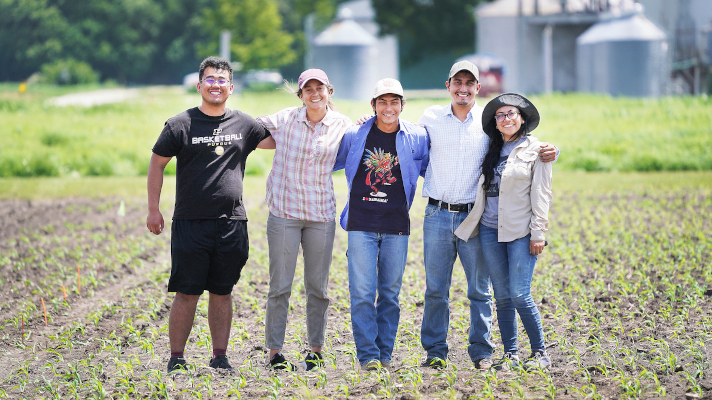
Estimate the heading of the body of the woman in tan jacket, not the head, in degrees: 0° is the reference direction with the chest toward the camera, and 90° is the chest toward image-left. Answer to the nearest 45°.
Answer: approximately 45°

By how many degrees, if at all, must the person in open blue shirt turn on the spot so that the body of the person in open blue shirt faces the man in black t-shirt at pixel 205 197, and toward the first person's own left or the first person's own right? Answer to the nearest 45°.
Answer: approximately 90° to the first person's own right

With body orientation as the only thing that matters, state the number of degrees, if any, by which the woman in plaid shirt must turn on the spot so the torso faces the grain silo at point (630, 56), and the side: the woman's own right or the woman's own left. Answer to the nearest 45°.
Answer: approximately 135° to the woman's own left

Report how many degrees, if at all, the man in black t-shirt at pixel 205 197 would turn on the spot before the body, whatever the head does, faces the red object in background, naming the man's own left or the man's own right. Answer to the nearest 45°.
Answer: approximately 135° to the man's own left

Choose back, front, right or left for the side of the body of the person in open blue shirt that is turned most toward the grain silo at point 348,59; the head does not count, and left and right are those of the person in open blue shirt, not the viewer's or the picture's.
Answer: back

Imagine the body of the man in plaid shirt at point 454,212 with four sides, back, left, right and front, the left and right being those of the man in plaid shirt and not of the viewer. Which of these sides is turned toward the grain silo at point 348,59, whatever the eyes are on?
back

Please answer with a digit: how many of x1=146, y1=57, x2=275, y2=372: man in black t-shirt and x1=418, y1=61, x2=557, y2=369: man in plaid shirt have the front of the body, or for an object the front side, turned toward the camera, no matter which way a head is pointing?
2

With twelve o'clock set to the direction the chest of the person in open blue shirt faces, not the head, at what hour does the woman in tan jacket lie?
The woman in tan jacket is roughly at 9 o'clock from the person in open blue shirt.

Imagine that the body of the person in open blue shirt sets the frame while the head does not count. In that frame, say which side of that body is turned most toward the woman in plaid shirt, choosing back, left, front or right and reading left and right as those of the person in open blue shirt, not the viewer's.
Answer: right

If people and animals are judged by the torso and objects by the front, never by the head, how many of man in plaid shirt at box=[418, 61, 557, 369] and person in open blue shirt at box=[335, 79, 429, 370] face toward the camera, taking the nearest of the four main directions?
2

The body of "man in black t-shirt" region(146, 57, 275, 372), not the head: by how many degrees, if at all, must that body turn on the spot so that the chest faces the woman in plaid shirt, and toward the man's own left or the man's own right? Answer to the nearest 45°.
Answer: approximately 90° to the man's own left

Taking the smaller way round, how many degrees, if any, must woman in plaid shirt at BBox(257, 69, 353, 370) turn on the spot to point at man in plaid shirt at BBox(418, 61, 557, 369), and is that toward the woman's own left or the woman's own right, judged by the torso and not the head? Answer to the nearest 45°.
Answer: approximately 90° to the woman's own left

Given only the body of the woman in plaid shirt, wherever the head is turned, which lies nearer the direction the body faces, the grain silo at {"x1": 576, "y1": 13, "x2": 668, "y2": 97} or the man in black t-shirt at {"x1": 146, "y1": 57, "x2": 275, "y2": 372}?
the man in black t-shirt

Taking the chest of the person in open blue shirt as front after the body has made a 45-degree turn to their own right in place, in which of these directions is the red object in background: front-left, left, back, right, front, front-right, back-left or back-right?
back-right

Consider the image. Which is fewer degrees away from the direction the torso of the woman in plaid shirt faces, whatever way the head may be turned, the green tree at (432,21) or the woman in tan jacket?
the woman in tan jacket
